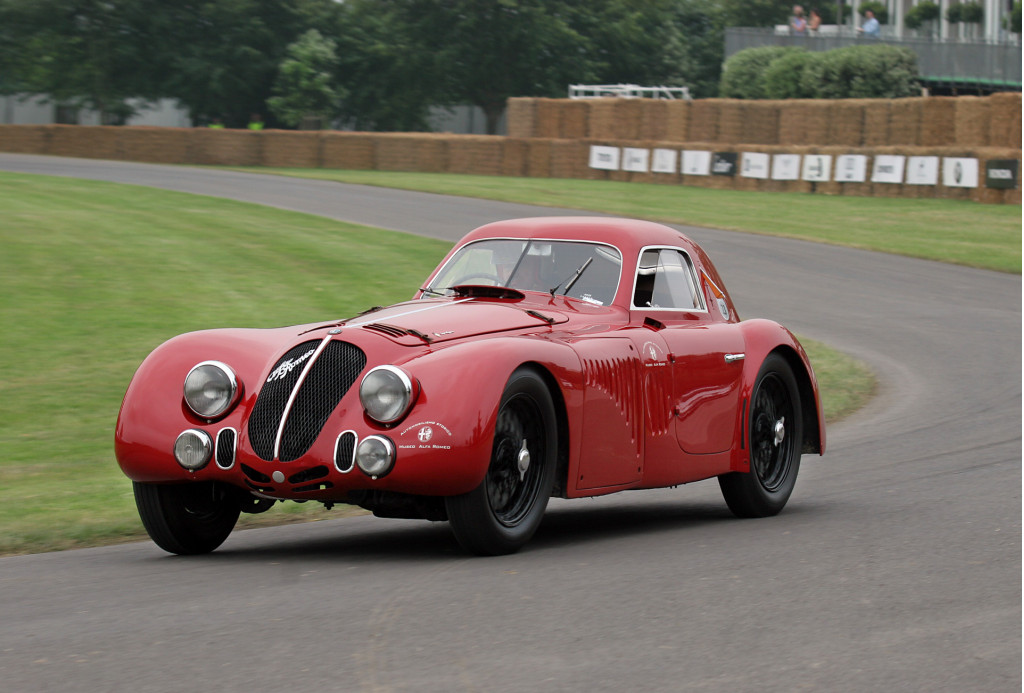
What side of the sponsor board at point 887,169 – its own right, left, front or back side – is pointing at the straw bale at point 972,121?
left

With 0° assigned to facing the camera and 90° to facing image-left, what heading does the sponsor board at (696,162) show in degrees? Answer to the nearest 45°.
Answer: approximately 0°

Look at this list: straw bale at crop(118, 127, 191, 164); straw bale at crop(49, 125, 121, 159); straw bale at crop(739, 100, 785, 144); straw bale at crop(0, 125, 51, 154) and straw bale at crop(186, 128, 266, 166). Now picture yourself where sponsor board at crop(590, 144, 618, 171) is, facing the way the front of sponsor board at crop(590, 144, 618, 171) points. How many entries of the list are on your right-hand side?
4

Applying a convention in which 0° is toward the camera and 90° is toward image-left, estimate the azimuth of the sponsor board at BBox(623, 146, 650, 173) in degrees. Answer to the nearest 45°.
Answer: approximately 0°

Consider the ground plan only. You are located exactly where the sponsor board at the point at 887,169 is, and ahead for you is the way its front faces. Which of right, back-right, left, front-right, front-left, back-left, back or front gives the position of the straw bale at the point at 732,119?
back-right

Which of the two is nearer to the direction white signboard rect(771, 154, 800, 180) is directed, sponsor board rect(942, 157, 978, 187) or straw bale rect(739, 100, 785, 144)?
the sponsor board
